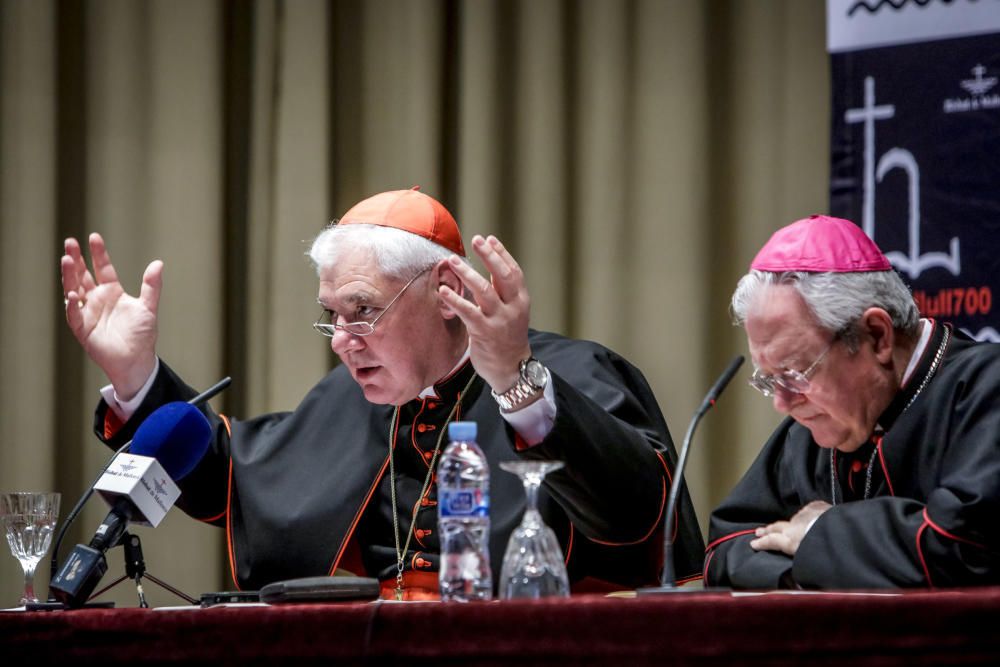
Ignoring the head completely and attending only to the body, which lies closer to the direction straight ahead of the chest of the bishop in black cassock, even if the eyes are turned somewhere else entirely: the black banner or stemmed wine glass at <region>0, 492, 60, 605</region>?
the stemmed wine glass

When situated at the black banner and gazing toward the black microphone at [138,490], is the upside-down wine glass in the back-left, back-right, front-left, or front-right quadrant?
front-left

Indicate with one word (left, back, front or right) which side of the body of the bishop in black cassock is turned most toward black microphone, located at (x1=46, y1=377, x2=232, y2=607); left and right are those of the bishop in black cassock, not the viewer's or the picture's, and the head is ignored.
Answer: front

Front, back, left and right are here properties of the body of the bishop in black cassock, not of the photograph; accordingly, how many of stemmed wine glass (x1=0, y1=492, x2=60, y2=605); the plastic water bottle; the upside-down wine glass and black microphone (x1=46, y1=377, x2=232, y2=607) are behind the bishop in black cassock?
0

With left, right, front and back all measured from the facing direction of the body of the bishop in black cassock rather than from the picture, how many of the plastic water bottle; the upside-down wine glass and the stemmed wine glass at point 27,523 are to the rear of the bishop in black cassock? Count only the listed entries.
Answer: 0

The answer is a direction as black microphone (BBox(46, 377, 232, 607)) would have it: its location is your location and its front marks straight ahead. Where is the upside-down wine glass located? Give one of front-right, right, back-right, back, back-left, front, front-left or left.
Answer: right

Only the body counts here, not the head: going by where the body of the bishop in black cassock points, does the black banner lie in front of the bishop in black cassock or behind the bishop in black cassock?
behind

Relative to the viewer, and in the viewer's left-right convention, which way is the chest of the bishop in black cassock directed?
facing the viewer and to the left of the viewer

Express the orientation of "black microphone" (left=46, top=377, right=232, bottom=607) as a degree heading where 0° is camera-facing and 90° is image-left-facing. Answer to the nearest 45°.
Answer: approximately 225°

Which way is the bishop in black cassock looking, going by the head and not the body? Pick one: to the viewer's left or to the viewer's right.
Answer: to the viewer's left
